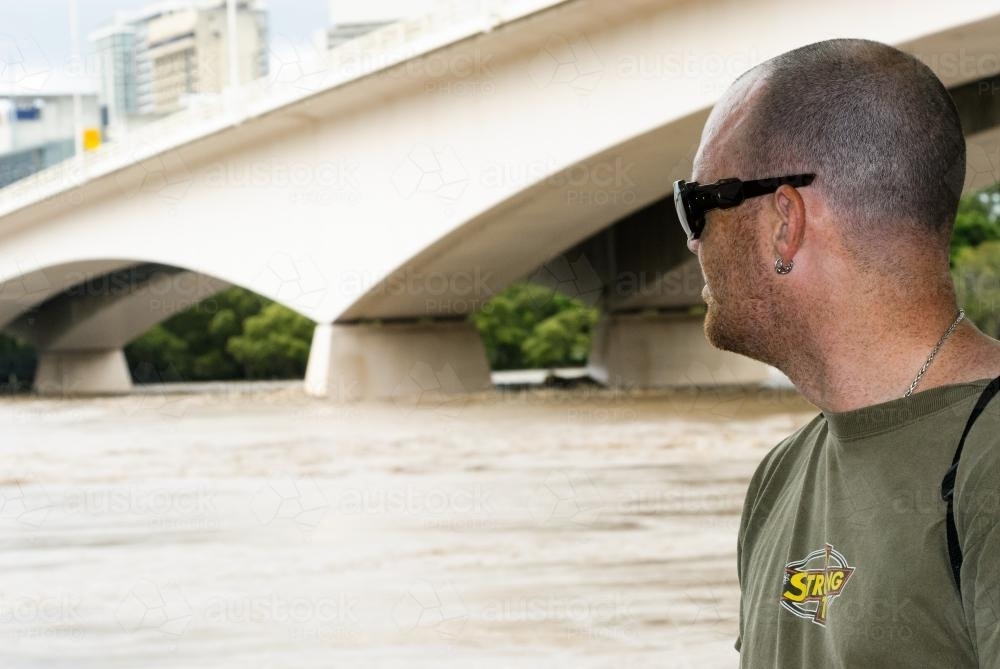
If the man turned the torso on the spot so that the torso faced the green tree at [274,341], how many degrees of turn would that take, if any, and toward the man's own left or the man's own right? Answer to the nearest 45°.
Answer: approximately 90° to the man's own right

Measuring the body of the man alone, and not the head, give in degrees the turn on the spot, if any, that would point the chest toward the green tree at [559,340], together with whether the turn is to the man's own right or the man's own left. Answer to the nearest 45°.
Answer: approximately 135° to the man's own right

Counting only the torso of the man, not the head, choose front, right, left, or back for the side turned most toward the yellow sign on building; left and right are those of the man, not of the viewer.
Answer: right

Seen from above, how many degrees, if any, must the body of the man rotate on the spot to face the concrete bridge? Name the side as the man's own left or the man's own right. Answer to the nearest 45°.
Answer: approximately 135° to the man's own right

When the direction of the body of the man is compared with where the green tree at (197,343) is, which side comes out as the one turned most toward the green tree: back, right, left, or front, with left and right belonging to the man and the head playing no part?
right

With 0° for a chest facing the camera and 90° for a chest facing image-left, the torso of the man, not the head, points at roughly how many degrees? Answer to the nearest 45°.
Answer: approximately 45°

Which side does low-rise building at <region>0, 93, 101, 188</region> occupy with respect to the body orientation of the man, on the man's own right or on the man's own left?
on the man's own right

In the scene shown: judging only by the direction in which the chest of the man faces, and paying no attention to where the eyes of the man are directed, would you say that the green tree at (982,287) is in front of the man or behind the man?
behind
